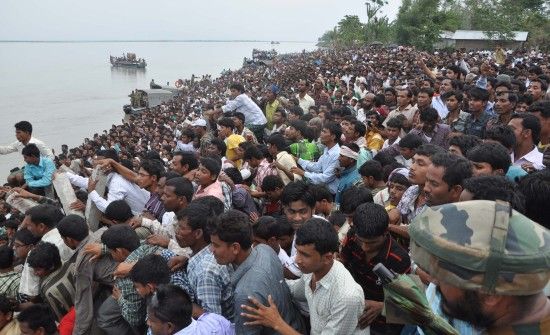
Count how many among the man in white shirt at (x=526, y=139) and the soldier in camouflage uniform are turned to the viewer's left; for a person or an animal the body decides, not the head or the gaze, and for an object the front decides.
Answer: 2

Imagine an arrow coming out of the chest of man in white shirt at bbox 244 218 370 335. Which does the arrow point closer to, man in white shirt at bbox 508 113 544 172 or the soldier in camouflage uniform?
the soldier in camouflage uniform

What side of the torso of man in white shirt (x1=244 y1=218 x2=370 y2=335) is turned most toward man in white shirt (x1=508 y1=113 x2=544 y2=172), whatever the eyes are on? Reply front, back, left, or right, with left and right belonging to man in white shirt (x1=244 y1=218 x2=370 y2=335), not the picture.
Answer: back

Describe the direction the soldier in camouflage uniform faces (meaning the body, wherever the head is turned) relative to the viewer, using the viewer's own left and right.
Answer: facing to the left of the viewer

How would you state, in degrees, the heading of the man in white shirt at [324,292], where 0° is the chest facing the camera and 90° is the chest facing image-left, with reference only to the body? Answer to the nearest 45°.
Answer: approximately 45°

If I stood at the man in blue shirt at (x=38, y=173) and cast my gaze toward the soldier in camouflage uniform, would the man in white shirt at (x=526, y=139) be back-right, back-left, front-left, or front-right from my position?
front-left

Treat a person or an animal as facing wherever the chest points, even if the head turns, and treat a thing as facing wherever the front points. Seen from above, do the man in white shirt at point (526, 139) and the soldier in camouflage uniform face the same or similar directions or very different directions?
same or similar directions

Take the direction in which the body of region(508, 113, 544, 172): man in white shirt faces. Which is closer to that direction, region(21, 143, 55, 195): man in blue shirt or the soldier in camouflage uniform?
the man in blue shirt

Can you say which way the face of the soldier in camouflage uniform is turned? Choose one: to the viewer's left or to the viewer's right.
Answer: to the viewer's left

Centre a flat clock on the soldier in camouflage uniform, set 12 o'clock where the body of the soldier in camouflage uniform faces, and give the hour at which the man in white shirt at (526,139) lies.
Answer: The man in white shirt is roughly at 3 o'clock from the soldier in camouflage uniform.

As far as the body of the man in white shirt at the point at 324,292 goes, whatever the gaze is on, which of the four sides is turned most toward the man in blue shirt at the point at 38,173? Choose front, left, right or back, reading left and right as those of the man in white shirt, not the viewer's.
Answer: right
